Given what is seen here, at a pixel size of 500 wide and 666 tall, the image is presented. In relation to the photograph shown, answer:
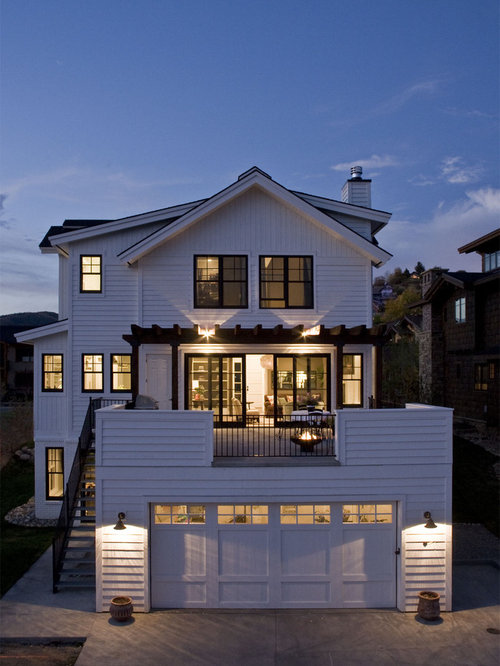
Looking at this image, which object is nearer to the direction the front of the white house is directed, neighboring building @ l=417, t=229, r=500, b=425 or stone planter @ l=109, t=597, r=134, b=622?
the stone planter

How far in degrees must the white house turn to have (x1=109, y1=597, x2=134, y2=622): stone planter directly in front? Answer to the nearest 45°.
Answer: approximately 45° to its right

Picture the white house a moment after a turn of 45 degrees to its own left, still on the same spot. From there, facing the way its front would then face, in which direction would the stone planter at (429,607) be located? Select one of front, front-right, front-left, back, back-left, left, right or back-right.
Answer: front

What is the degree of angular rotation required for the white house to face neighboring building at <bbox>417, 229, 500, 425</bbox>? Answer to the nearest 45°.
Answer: approximately 135° to its left

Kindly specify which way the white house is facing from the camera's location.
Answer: facing the viewer
